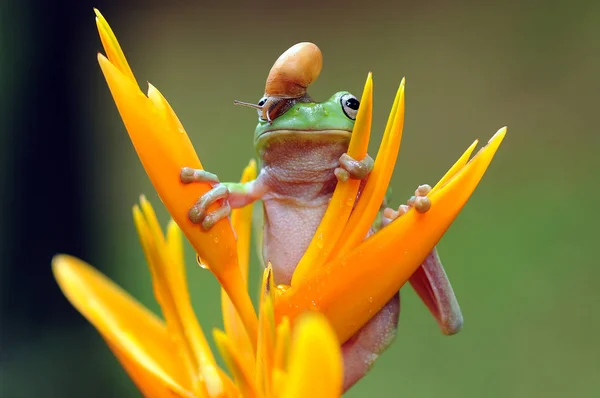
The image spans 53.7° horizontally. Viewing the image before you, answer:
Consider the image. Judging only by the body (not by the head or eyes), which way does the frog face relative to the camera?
toward the camera
